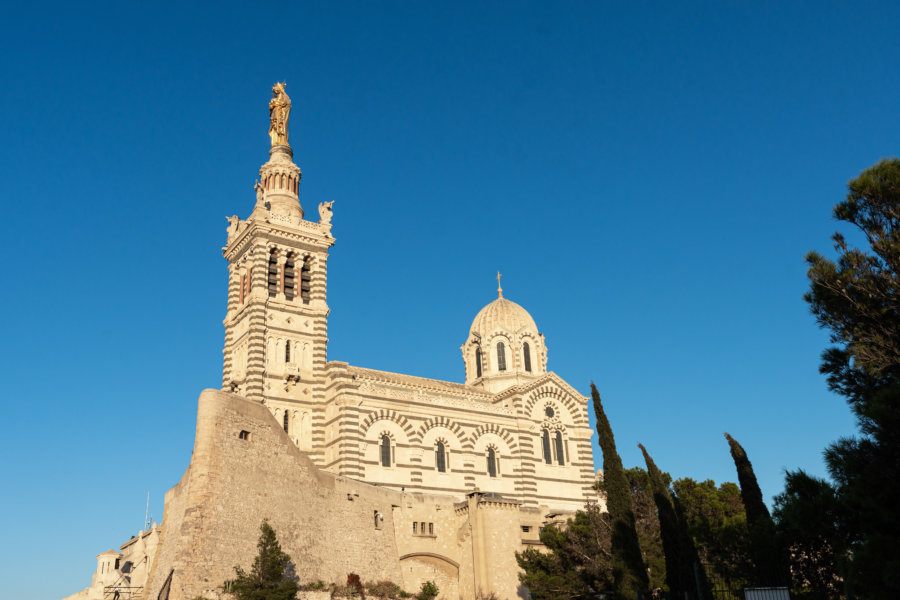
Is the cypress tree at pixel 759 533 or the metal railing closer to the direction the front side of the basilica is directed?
the metal railing

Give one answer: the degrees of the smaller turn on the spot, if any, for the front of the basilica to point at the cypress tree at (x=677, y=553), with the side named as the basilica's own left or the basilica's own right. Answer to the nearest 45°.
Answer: approximately 90° to the basilica's own left

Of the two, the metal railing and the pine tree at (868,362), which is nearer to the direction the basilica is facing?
the metal railing

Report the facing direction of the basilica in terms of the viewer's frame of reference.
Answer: facing the viewer and to the left of the viewer

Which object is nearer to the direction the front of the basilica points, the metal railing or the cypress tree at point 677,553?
the metal railing

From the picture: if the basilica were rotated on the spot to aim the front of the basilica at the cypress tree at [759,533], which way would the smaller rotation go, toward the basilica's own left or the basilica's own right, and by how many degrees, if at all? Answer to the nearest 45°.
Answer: approximately 90° to the basilica's own left

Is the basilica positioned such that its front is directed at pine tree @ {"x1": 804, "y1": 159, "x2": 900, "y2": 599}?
no
